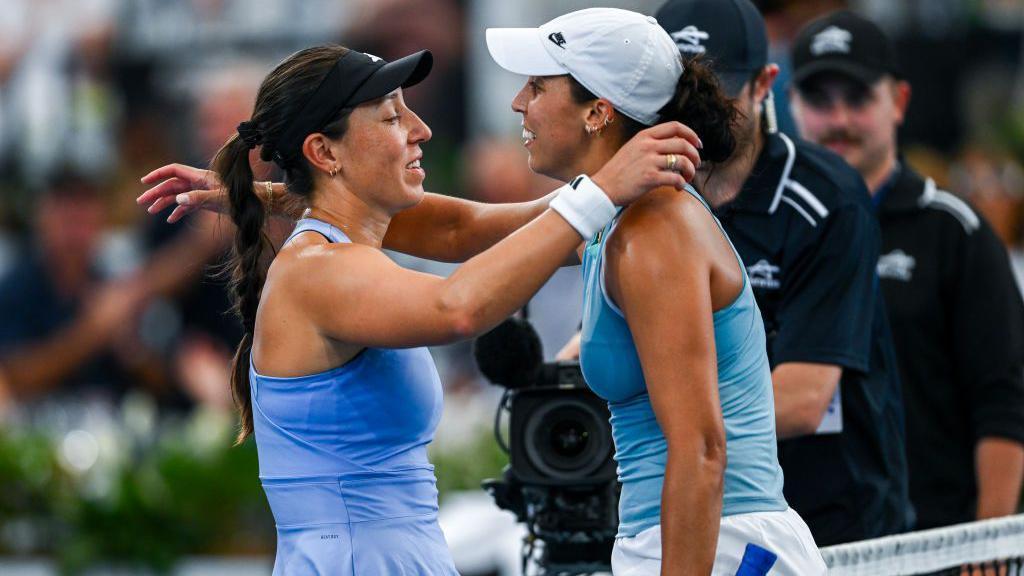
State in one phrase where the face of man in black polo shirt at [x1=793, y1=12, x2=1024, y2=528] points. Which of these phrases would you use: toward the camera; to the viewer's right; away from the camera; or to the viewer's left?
toward the camera

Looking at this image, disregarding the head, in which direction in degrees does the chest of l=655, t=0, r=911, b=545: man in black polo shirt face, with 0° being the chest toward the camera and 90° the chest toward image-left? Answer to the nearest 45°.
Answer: approximately 45°

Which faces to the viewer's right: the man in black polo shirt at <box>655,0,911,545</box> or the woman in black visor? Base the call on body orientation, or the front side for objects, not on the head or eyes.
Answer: the woman in black visor

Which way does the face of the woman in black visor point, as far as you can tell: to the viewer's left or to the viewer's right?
to the viewer's right

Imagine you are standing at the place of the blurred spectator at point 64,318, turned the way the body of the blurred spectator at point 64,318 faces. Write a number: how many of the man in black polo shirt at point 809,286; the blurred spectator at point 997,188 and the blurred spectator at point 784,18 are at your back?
0

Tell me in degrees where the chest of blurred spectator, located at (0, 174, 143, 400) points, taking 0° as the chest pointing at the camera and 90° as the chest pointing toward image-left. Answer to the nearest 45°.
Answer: approximately 315°

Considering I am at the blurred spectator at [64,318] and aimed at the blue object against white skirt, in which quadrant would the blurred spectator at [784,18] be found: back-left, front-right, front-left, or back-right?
front-left

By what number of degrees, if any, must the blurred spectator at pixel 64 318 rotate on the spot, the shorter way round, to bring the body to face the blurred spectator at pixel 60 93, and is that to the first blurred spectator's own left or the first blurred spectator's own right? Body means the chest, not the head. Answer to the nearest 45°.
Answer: approximately 135° to the first blurred spectator's own left

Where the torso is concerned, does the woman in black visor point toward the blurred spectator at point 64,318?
no

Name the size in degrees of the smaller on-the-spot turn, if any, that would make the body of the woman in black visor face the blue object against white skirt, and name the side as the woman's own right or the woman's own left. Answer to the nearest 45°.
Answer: approximately 45° to the woman's own right

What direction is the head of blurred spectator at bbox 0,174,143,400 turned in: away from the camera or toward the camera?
toward the camera

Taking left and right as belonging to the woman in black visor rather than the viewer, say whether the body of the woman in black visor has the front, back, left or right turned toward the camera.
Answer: right

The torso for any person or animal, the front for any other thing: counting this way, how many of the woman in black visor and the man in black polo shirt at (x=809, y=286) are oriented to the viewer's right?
1
